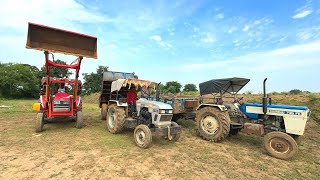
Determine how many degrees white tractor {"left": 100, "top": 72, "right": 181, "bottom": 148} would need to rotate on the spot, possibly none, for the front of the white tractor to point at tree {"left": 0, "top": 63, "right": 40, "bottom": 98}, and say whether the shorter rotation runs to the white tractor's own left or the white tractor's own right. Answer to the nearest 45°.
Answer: approximately 180°

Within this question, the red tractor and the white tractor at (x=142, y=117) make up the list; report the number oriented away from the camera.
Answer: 0

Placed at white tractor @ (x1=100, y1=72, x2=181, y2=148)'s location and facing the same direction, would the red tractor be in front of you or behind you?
behind

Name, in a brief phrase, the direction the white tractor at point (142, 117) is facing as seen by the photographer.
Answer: facing the viewer and to the right of the viewer

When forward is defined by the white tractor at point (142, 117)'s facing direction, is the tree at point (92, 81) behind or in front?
behind

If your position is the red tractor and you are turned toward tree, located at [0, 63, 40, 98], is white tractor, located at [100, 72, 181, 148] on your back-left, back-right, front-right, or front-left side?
back-right

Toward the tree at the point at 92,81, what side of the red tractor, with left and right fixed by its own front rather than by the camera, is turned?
back

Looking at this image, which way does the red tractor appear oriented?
toward the camera
